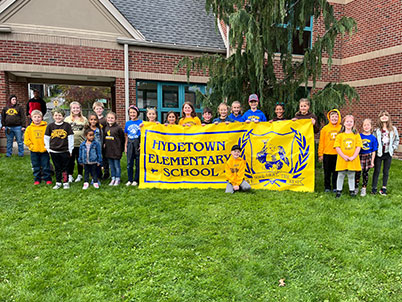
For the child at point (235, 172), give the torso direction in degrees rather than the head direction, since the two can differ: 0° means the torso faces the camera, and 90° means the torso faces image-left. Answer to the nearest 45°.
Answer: approximately 0°

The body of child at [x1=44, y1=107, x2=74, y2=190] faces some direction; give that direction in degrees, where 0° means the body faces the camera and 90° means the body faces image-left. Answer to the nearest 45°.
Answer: approximately 0°

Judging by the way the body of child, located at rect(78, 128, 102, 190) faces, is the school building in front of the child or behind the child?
behind

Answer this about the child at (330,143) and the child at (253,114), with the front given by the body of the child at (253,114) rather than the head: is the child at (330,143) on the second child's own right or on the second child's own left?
on the second child's own left

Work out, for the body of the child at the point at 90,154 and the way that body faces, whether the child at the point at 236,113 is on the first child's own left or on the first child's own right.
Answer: on the first child's own left
